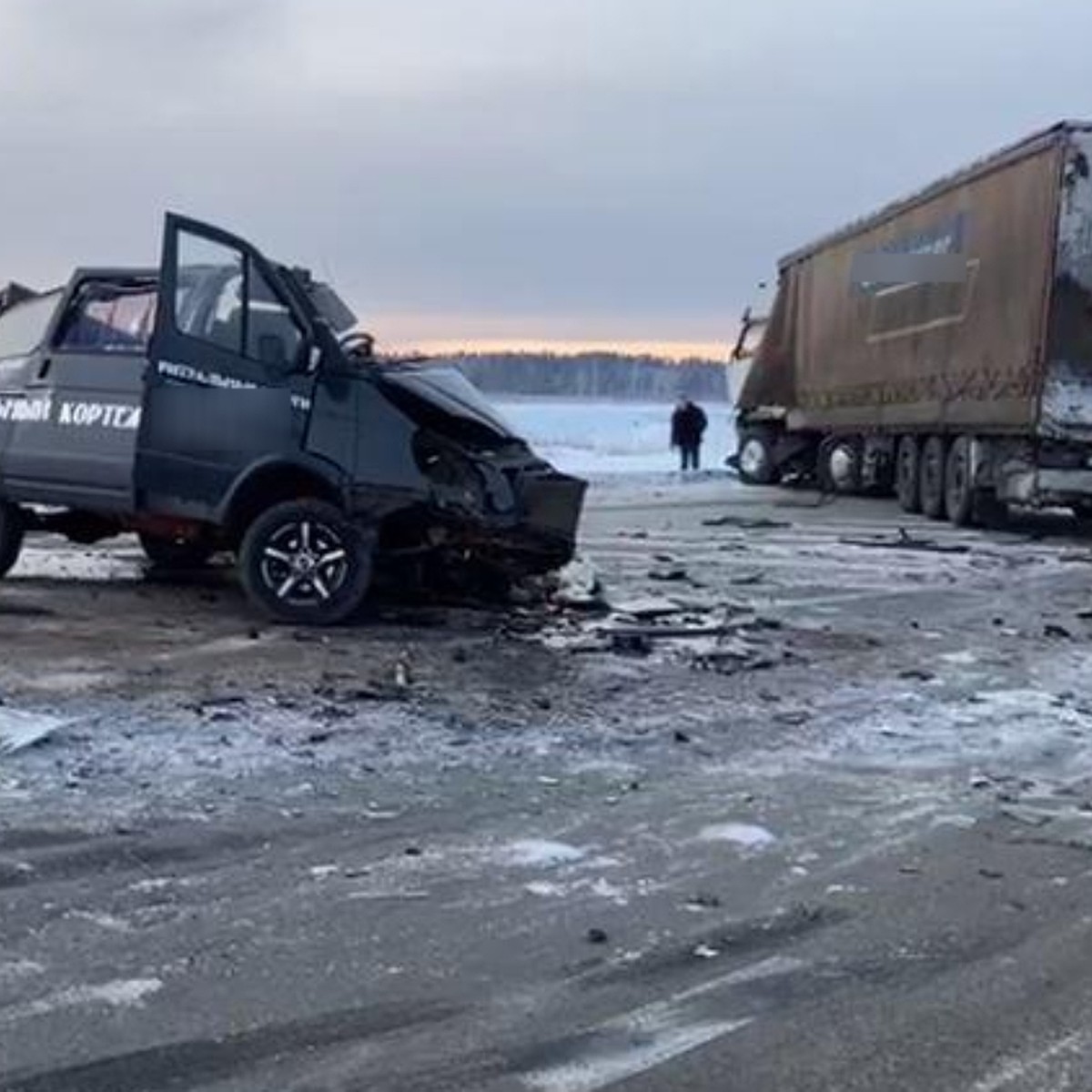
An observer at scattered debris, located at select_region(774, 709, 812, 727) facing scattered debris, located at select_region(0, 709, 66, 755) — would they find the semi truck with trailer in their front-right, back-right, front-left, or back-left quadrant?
back-right

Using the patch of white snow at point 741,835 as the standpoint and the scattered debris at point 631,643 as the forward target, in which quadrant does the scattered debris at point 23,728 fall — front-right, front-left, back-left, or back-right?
front-left

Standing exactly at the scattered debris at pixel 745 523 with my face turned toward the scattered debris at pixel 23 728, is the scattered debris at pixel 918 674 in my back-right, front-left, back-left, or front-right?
front-left

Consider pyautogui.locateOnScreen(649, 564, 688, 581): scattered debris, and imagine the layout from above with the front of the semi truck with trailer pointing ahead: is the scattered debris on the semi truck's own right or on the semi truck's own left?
on the semi truck's own left

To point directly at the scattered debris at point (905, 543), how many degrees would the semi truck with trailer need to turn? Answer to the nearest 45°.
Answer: approximately 135° to its left

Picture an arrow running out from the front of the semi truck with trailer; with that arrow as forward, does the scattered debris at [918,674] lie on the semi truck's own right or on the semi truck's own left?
on the semi truck's own left

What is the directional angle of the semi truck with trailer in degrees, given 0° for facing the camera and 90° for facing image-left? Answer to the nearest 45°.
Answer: approximately 135°

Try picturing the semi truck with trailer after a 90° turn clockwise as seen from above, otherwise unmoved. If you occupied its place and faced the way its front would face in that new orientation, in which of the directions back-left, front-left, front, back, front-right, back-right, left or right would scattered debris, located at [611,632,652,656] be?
back-right

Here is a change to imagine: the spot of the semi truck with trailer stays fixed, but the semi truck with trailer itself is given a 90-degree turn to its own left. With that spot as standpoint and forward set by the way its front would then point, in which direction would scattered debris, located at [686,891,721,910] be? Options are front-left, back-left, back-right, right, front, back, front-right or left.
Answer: front-left

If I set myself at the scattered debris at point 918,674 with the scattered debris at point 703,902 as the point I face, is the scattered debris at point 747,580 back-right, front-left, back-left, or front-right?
back-right

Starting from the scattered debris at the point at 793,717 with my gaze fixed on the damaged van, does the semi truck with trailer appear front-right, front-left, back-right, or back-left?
front-right

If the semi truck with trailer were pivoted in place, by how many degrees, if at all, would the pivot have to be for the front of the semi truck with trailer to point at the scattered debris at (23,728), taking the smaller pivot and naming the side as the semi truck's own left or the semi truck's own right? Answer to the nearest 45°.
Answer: approximately 135° to the semi truck's own left

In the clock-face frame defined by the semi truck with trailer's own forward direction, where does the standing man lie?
The standing man is roughly at 1 o'clock from the semi truck with trailer.
